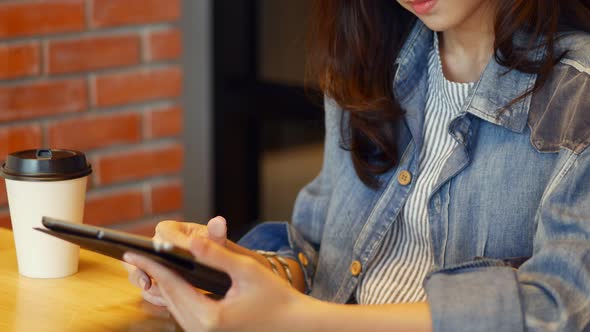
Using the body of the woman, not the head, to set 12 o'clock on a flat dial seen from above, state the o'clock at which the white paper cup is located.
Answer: The white paper cup is roughly at 1 o'clock from the woman.

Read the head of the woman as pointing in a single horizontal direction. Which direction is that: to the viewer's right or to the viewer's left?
to the viewer's left

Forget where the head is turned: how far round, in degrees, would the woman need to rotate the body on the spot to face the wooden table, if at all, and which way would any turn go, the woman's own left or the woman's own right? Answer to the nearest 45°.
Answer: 0° — they already face it

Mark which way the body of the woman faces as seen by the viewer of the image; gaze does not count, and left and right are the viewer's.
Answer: facing the viewer and to the left of the viewer
